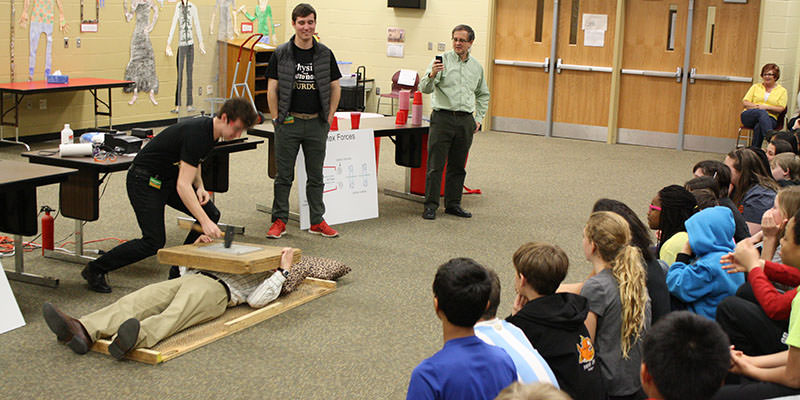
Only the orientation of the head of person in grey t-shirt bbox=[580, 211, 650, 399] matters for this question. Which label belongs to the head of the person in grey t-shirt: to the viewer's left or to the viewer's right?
to the viewer's left

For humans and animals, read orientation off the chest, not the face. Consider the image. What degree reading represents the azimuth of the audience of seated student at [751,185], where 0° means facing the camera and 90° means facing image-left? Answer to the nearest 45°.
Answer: approximately 90°

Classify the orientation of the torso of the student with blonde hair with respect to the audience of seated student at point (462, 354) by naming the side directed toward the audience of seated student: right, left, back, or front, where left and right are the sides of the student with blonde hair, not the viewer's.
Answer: left

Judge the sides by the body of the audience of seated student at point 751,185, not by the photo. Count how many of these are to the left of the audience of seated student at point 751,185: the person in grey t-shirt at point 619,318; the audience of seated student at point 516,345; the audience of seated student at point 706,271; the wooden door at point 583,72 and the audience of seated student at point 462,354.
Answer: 4

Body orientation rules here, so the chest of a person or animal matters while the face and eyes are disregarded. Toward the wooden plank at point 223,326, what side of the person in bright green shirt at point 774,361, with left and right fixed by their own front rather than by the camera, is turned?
front

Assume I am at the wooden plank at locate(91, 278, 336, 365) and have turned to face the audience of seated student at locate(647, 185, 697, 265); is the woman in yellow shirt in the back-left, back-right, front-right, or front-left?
front-left

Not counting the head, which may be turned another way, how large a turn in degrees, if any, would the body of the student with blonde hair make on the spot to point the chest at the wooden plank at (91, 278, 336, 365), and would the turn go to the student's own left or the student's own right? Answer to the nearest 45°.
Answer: approximately 45° to the student's own left

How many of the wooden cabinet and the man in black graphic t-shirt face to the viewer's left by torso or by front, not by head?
0

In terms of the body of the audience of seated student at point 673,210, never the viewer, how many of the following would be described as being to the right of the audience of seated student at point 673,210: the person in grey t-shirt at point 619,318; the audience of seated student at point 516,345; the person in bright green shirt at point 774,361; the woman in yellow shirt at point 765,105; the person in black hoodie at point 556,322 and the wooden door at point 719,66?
2

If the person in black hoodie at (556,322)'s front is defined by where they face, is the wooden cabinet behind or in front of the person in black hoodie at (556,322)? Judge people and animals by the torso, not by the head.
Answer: in front

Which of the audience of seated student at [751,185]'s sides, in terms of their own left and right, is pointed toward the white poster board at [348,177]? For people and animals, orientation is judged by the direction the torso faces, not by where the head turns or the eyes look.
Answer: front

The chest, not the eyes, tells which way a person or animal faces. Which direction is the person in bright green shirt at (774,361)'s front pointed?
to the viewer's left

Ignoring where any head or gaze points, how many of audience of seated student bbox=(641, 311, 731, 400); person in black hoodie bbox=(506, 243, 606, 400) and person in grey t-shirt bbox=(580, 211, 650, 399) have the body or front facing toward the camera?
0

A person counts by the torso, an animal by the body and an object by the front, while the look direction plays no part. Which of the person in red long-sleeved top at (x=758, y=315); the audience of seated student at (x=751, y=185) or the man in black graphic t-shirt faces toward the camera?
the man in black graphic t-shirt

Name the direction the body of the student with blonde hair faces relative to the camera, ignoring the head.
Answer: to the viewer's left

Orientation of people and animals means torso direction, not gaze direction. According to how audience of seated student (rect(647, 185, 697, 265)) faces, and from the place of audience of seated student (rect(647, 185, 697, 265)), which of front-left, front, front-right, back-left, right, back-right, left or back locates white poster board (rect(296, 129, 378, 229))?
front-right

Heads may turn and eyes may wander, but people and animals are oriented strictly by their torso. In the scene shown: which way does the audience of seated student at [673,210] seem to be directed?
to the viewer's left

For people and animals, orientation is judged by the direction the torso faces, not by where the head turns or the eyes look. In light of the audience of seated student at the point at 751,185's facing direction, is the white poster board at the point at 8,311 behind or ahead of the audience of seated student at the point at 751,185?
ahead
